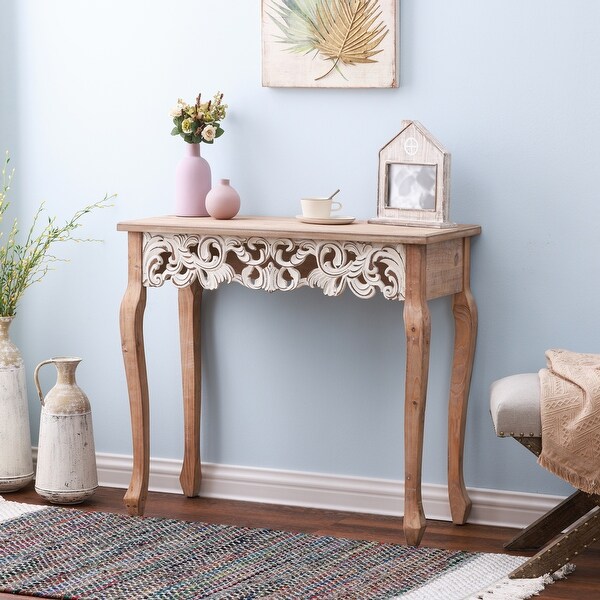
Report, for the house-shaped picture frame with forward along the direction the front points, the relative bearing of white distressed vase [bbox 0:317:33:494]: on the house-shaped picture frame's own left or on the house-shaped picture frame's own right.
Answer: on the house-shaped picture frame's own right

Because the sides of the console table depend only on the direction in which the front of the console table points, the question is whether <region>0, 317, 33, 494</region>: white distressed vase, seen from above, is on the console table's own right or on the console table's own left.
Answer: on the console table's own right

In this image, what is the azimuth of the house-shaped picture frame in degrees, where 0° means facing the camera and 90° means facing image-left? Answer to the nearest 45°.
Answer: approximately 45°

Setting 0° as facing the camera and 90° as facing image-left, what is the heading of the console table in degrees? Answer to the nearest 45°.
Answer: approximately 45°

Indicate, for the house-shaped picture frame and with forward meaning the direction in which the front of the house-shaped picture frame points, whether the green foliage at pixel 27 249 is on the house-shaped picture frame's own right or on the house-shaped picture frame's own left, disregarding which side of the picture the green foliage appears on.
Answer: on the house-shaped picture frame's own right

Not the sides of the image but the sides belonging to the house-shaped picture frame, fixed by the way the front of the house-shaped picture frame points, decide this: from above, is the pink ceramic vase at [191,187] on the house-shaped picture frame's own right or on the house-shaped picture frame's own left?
on the house-shaped picture frame's own right

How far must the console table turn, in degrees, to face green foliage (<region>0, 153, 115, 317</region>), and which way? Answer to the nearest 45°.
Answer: approximately 90° to its right
